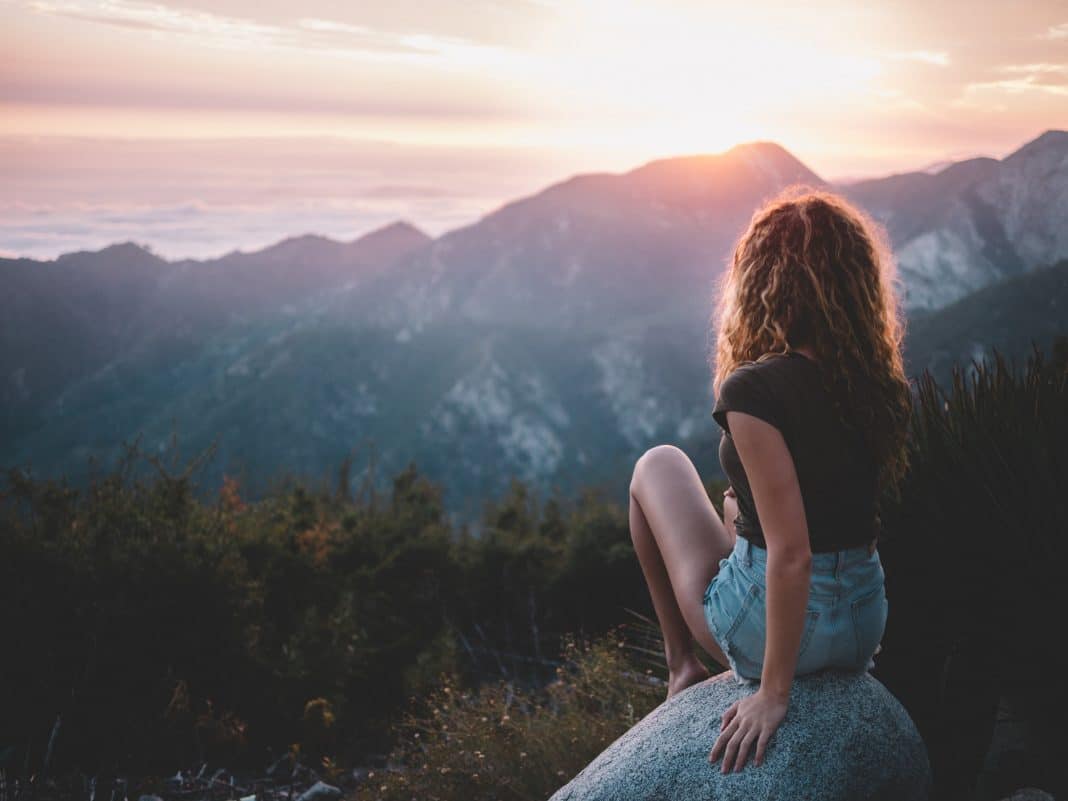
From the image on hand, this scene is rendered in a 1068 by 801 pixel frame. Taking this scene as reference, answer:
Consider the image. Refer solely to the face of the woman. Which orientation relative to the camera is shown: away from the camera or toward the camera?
away from the camera

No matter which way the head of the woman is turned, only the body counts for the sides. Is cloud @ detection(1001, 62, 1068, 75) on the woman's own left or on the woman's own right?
on the woman's own right

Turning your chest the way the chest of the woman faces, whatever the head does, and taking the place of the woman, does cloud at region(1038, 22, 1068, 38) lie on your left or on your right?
on your right

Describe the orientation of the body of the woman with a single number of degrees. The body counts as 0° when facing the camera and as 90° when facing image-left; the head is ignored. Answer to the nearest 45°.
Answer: approximately 135°

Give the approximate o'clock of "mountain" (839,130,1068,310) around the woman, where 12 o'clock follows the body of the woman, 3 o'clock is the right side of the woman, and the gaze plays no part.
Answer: The mountain is roughly at 2 o'clock from the woman.

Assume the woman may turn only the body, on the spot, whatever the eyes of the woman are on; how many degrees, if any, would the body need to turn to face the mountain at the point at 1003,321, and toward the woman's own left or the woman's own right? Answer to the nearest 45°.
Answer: approximately 45° to the woman's own right

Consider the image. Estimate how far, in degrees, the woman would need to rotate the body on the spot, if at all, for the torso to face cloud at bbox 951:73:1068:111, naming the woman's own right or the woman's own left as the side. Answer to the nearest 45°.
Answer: approximately 45° to the woman's own right
